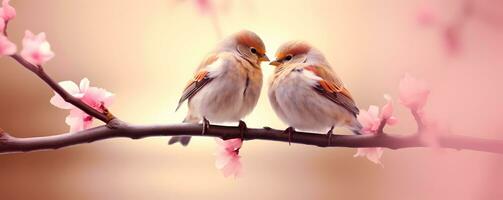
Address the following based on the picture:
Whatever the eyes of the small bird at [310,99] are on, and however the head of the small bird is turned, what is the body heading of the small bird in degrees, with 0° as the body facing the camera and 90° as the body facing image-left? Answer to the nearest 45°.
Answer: approximately 45°

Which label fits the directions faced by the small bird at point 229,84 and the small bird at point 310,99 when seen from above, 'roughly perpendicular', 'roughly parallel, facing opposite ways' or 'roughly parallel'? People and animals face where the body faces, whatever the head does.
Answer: roughly perpendicular

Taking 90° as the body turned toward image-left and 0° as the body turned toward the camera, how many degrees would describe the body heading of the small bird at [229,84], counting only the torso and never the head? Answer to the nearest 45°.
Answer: approximately 315°
